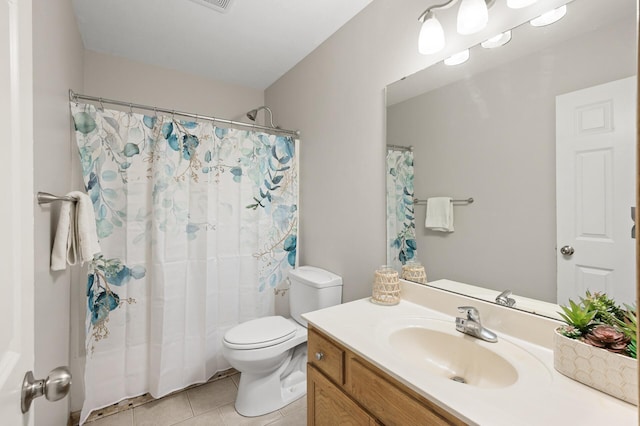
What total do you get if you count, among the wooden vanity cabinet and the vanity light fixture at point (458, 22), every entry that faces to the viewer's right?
0

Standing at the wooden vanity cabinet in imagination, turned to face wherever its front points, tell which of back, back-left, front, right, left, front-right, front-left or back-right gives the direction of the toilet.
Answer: right

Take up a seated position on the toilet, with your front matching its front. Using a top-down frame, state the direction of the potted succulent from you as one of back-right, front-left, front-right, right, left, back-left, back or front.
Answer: left

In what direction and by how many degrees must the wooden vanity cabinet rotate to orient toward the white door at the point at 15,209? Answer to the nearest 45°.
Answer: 0° — it already faces it

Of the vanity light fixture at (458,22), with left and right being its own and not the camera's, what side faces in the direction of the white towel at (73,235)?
front

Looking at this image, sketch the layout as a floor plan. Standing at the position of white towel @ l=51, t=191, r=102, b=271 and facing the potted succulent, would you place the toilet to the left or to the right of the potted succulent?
left

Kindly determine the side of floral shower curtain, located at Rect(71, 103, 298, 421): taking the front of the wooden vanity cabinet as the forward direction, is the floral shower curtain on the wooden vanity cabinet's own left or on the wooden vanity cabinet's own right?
on the wooden vanity cabinet's own right

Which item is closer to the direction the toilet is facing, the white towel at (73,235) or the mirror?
the white towel

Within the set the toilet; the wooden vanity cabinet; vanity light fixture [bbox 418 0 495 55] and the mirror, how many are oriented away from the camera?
0

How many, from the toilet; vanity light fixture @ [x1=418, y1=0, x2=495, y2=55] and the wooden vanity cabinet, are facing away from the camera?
0

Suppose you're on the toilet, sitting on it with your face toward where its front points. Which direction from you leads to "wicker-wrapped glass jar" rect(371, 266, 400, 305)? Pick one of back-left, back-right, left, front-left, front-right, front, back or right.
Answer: left

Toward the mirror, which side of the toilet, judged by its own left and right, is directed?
left

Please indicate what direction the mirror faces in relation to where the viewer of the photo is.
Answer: facing the viewer and to the left of the viewer
